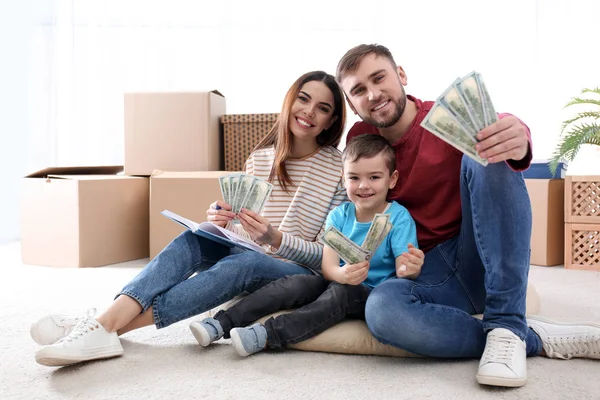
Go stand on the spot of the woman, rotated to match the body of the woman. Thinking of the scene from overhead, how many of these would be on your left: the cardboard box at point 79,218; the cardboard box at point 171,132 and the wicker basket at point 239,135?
0

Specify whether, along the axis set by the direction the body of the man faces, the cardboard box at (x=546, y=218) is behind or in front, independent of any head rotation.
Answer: behind

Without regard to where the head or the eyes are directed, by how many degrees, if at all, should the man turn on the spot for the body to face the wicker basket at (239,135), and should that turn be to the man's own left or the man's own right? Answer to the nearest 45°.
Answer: approximately 135° to the man's own right

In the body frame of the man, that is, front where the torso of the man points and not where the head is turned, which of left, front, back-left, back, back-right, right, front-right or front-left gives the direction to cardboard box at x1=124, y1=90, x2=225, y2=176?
back-right

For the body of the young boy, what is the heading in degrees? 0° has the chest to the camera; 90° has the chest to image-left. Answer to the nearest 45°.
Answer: approximately 45°

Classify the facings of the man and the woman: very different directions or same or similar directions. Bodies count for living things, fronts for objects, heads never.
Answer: same or similar directions

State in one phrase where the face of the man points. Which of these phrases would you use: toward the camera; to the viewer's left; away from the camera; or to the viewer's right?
toward the camera

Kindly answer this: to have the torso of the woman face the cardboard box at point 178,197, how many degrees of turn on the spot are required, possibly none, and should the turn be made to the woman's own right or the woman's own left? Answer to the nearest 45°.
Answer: approximately 135° to the woman's own right

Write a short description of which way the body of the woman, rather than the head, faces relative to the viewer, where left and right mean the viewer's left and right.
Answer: facing the viewer and to the left of the viewer

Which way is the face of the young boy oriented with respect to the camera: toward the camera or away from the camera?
toward the camera

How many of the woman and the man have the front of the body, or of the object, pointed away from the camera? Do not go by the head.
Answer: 0

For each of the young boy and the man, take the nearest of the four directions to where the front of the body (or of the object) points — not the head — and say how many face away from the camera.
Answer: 0

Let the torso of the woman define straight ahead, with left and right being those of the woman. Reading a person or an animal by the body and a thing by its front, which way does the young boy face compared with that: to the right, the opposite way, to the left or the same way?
the same way

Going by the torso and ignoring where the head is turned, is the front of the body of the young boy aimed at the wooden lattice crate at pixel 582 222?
no

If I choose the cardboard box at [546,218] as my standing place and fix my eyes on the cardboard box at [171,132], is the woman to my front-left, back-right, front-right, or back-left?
front-left

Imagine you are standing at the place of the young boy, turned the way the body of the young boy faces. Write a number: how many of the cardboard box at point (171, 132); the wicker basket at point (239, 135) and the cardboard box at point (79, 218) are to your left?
0

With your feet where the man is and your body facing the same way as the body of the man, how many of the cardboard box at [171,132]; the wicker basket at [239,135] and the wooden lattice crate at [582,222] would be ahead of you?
0

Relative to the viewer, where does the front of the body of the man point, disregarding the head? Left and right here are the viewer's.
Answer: facing the viewer
